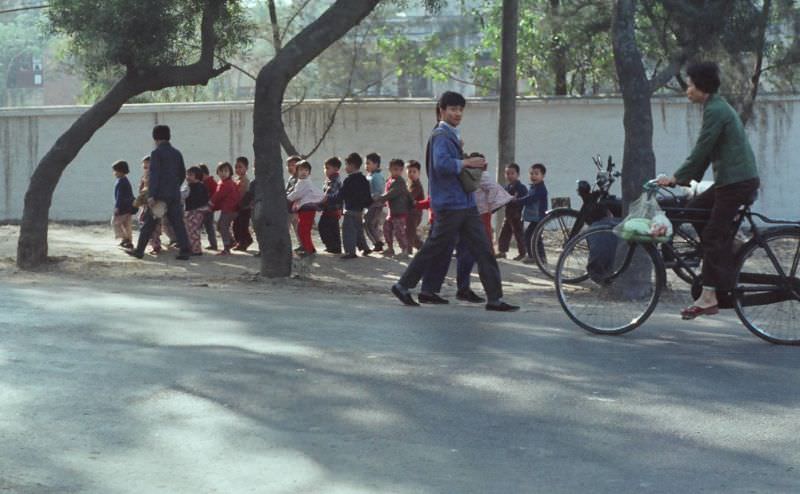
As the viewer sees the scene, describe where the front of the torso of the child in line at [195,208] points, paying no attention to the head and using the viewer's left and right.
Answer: facing to the left of the viewer

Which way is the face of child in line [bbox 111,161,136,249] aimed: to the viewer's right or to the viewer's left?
to the viewer's left

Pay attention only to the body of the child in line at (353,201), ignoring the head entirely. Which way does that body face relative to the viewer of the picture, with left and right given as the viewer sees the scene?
facing to the left of the viewer

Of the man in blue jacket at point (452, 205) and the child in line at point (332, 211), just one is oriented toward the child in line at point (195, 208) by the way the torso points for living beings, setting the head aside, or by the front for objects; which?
the child in line at point (332, 211)

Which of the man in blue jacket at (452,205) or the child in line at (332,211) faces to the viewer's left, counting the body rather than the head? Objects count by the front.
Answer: the child in line

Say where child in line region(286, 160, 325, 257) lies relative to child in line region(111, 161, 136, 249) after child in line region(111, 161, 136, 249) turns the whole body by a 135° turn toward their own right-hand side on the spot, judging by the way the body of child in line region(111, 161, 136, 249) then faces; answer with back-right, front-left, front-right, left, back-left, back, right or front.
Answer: right

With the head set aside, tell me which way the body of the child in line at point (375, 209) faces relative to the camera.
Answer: to the viewer's left

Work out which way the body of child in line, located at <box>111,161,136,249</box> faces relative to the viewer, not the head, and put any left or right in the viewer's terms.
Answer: facing to the left of the viewer

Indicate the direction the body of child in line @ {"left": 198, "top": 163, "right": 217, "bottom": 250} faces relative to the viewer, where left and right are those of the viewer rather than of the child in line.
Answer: facing to the left of the viewer

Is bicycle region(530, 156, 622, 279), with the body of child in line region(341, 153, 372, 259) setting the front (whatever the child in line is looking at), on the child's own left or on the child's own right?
on the child's own left

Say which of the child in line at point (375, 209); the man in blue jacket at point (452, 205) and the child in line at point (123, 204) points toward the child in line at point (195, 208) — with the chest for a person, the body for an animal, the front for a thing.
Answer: the child in line at point (375, 209)

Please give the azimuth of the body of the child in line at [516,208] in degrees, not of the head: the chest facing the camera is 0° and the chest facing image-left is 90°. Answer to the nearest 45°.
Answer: approximately 45°
